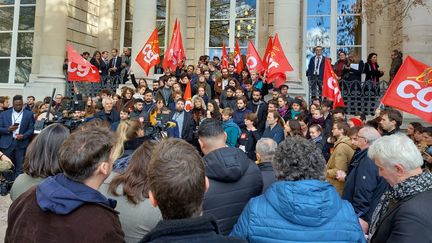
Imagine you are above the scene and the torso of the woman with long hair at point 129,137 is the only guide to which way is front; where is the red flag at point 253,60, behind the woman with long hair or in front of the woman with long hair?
in front

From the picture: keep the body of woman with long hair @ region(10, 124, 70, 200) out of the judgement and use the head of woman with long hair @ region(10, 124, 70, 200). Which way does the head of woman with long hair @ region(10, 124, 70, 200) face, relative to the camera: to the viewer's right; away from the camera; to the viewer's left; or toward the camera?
away from the camera

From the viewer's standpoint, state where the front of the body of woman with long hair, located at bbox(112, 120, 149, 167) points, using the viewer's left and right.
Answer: facing away from the viewer and to the right of the viewer

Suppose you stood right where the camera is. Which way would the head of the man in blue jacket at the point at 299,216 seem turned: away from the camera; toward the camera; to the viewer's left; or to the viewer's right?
away from the camera

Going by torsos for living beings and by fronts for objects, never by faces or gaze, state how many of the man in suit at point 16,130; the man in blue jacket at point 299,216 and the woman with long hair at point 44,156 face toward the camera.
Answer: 1

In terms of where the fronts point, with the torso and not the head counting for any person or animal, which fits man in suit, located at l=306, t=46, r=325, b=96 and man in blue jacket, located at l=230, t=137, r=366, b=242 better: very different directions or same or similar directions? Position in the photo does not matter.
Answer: very different directions

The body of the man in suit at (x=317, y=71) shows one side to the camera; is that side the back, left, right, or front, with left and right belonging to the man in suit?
front

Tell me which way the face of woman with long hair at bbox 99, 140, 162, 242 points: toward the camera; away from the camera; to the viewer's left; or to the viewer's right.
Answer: away from the camera

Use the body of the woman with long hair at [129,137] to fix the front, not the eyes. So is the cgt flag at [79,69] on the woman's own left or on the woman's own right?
on the woman's own left

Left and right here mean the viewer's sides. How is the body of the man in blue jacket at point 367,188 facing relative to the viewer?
facing to the left of the viewer

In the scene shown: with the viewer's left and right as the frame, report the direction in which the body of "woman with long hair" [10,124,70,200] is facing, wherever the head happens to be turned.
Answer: facing away from the viewer and to the right of the viewer
